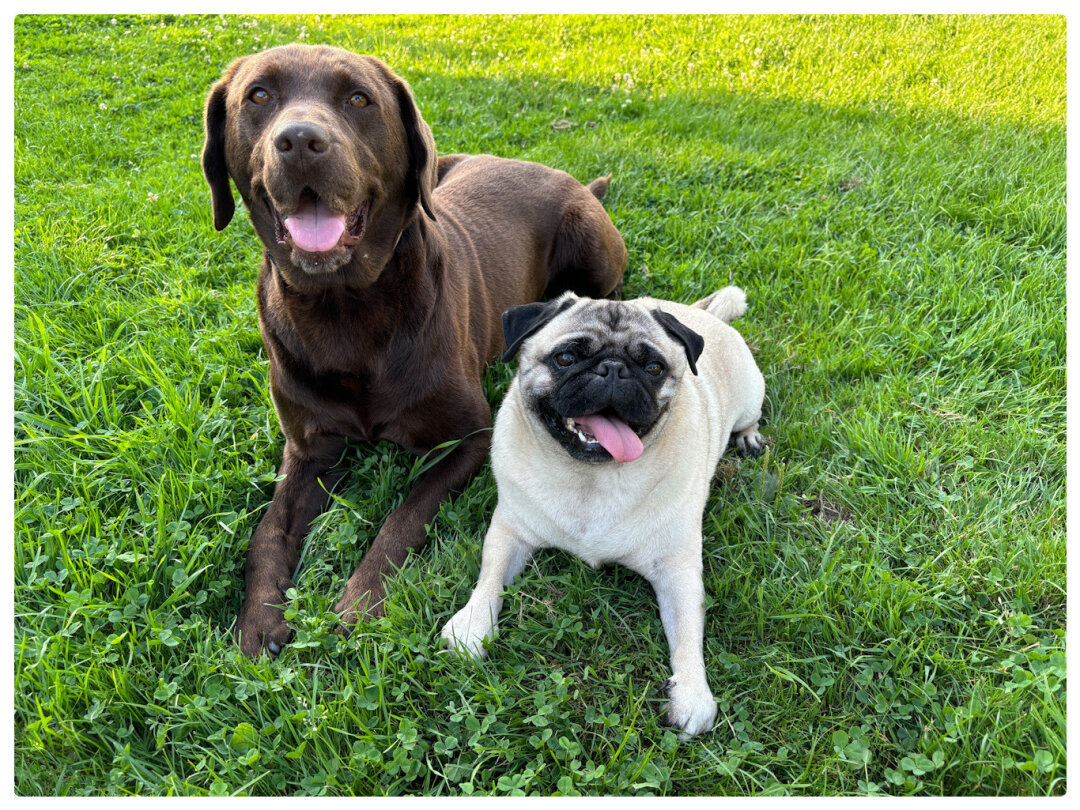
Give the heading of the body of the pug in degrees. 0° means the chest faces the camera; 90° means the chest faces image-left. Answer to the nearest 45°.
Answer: approximately 45°

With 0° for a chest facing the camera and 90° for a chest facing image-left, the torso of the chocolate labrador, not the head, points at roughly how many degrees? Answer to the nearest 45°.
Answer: approximately 45°

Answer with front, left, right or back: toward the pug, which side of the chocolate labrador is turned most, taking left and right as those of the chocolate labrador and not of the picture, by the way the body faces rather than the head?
left
